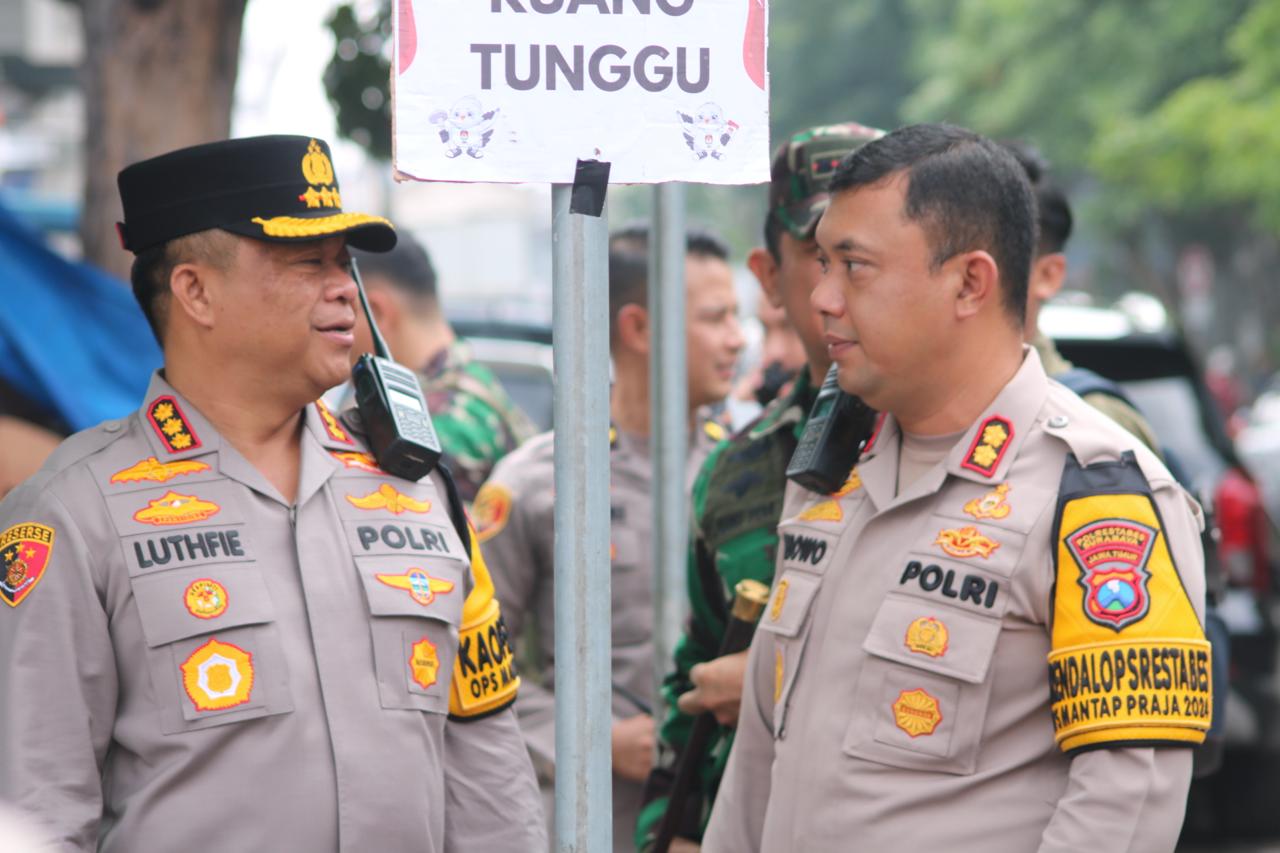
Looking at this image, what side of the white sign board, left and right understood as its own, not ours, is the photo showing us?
front

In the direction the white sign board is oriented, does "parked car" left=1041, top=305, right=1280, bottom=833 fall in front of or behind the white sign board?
behind

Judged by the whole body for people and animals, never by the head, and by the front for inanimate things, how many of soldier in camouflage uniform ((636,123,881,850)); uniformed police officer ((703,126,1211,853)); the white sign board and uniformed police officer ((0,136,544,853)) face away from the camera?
0

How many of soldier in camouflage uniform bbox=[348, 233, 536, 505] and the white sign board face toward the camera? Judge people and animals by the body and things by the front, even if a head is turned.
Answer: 1

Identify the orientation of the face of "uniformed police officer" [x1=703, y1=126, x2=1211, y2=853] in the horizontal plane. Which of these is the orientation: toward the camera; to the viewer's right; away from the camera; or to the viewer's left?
to the viewer's left

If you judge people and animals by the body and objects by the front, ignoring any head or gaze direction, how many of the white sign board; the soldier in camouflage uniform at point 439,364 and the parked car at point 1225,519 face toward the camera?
1

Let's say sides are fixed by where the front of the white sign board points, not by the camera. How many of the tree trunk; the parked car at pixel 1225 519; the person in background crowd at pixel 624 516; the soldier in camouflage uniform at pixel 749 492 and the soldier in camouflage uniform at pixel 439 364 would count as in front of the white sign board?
0

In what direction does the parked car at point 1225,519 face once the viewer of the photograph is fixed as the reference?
facing away from the viewer

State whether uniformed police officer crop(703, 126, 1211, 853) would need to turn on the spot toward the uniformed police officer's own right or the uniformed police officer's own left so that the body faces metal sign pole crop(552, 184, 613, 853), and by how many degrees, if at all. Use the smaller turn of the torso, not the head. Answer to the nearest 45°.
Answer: approximately 45° to the uniformed police officer's own right

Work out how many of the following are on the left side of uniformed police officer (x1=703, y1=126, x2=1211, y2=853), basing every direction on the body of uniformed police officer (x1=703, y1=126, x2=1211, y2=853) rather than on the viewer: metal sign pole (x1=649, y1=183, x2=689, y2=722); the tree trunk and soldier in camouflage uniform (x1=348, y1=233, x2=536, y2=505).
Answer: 0

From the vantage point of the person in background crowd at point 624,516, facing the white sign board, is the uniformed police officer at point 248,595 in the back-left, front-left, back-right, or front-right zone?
front-right

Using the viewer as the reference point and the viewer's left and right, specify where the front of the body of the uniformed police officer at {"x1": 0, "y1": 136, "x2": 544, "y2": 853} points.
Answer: facing the viewer and to the right of the viewer

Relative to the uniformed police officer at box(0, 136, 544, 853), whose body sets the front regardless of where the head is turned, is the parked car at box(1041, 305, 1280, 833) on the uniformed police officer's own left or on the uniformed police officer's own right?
on the uniformed police officer's own left

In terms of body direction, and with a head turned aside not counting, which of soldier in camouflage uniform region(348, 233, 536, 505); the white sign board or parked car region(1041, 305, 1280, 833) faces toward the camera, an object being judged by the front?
the white sign board

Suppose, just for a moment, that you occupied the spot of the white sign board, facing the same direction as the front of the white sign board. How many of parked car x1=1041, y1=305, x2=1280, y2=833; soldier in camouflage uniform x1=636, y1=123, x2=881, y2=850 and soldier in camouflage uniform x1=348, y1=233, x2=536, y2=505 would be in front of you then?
0
